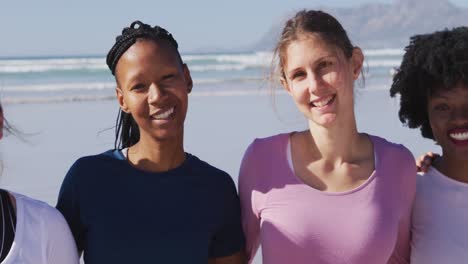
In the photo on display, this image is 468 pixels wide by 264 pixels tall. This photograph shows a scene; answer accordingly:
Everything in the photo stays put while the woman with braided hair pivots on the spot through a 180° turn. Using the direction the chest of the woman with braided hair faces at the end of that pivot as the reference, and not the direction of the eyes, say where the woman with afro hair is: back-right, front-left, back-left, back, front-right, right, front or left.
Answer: right

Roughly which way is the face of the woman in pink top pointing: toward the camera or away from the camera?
toward the camera

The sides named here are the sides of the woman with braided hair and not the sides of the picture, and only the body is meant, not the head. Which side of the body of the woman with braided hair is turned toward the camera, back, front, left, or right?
front

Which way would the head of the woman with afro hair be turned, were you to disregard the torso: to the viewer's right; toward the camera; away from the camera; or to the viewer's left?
toward the camera

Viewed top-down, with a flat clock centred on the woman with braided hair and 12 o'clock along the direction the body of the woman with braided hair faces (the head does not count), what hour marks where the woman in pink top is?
The woman in pink top is roughly at 9 o'clock from the woman with braided hair.

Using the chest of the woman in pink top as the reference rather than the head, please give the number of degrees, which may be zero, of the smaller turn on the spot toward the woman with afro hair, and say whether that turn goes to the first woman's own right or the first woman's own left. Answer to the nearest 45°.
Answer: approximately 135° to the first woman's own left

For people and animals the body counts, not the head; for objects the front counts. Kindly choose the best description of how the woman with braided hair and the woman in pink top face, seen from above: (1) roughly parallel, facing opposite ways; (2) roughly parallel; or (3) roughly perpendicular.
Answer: roughly parallel

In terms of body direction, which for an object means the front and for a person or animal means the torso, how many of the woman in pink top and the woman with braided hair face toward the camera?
2

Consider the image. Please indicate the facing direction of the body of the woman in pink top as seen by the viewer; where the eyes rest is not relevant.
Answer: toward the camera
